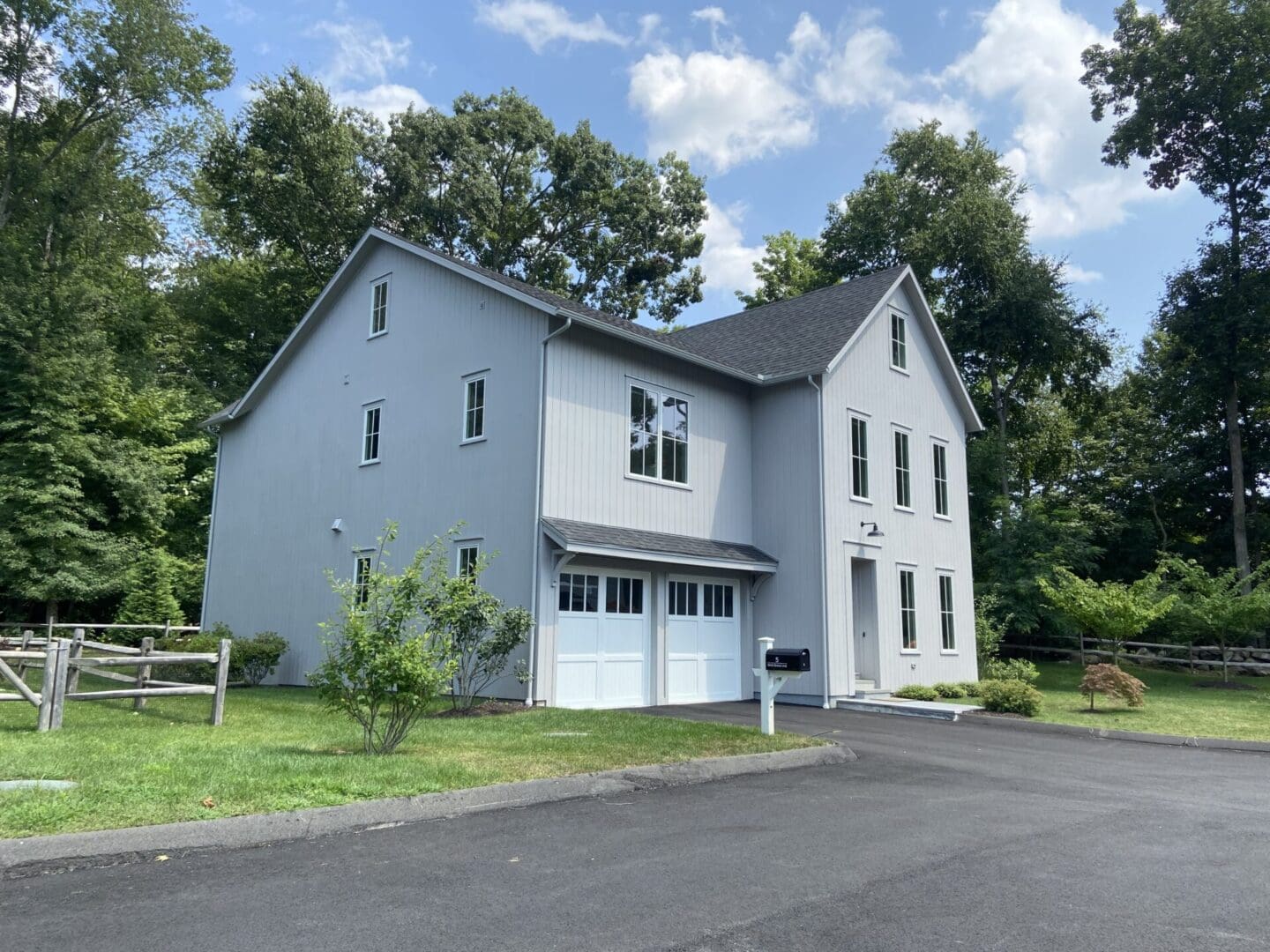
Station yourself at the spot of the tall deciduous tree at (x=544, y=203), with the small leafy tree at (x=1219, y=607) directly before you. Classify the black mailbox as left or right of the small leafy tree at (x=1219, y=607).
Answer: right

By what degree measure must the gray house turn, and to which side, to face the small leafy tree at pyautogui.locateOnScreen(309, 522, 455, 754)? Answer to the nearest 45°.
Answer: approximately 45° to its right

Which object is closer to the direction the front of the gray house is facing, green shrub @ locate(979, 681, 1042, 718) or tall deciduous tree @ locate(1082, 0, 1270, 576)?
the green shrub

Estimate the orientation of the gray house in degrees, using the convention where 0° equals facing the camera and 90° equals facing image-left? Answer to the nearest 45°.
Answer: approximately 315°

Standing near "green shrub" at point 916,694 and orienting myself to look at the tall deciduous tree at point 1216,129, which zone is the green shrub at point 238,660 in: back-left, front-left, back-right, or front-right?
back-left

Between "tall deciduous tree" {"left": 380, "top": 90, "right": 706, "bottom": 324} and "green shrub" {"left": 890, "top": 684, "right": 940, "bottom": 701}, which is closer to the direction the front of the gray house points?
the green shrub

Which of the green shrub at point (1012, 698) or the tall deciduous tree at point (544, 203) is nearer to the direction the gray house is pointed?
the green shrub

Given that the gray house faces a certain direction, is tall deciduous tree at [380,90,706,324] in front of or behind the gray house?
behind

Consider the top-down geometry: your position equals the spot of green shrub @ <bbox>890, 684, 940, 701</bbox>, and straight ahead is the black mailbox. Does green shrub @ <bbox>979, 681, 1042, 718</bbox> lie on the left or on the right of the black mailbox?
left

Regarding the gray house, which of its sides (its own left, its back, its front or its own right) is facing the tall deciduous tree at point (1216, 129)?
left

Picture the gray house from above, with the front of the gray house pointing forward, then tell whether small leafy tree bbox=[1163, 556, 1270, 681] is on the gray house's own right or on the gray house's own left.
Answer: on the gray house's own left
